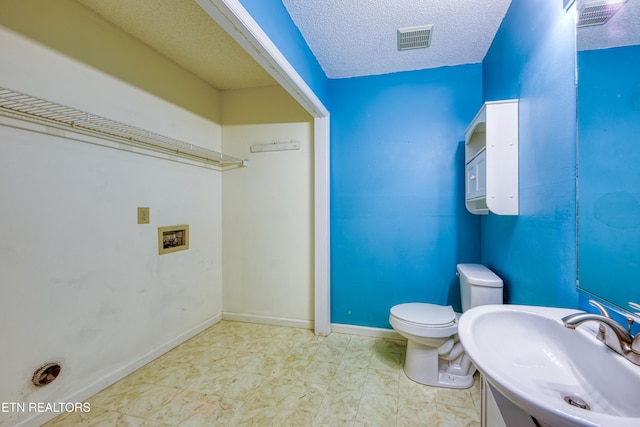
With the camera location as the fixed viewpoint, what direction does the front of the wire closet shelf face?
facing the viewer and to the right of the viewer

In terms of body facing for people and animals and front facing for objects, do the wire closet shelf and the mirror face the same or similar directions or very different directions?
very different directions

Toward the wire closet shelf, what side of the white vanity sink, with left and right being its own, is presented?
front

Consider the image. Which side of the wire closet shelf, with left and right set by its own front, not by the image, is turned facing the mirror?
front

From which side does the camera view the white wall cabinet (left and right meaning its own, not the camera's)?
left

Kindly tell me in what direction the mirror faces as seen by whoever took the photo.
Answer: facing the viewer and to the left of the viewer

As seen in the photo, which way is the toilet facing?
to the viewer's left

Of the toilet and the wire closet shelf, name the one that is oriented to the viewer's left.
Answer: the toilet
